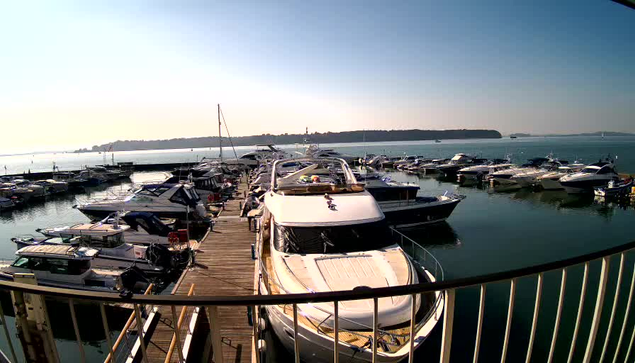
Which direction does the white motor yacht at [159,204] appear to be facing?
to the viewer's left

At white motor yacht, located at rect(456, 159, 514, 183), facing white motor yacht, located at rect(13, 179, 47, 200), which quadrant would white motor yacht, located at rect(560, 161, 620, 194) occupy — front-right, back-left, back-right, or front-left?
back-left

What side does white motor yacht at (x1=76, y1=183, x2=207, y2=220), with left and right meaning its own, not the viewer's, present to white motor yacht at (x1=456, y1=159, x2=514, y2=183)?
back
